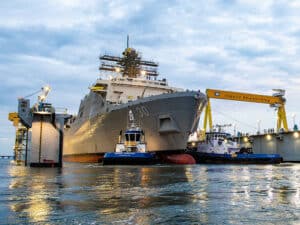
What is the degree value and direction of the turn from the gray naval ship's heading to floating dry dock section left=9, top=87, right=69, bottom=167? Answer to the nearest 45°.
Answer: approximately 90° to its right

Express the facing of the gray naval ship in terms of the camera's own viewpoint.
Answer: facing the viewer and to the right of the viewer
